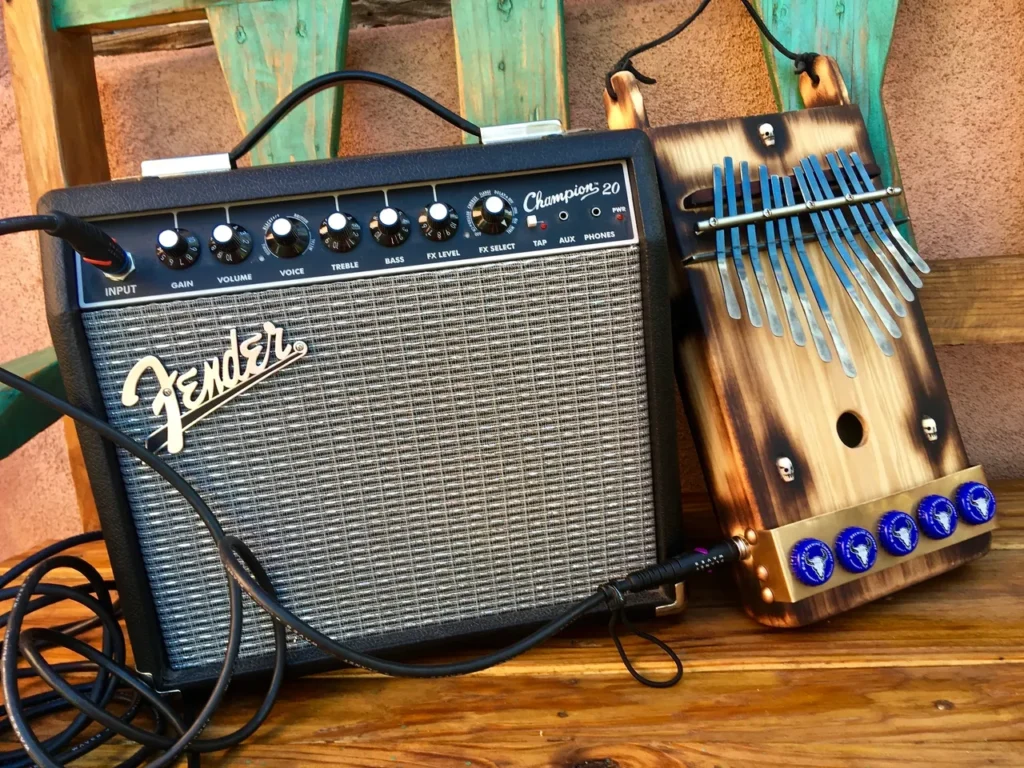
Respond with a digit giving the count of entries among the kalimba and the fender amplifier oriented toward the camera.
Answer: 2

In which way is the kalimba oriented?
toward the camera
